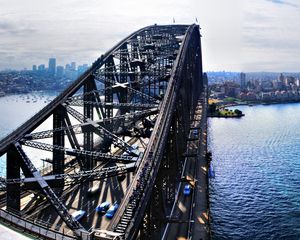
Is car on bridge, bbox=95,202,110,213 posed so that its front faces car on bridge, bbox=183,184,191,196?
no

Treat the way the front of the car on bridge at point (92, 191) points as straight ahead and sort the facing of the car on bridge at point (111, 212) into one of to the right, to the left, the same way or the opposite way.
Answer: the same way

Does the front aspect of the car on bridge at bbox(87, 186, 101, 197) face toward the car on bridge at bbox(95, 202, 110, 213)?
no

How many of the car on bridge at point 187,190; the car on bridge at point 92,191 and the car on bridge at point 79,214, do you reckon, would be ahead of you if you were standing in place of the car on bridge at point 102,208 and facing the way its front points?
1
